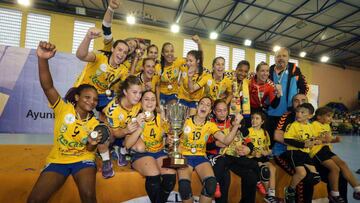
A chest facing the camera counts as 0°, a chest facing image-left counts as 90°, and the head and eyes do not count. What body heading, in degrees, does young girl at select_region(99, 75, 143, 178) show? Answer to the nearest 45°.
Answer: approximately 315°

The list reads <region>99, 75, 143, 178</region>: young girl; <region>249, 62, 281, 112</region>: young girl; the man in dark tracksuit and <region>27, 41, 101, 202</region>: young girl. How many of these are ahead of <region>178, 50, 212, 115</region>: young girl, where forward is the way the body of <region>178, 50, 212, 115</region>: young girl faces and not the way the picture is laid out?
2

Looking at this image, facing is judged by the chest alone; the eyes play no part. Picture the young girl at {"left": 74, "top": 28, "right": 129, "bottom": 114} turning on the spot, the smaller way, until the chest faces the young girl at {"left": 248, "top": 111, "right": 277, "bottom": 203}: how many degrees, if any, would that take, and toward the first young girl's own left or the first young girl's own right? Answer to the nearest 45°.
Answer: approximately 45° to the first young girl's own left

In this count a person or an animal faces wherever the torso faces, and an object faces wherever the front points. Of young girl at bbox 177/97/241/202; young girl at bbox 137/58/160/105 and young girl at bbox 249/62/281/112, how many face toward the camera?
3

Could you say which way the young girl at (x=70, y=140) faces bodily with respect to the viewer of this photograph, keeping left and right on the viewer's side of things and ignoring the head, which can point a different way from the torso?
facing the viewer

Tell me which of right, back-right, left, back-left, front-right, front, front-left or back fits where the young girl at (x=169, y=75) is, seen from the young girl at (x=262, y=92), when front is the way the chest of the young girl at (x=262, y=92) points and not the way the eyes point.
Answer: right

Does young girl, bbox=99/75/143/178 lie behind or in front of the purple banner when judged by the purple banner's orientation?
in front

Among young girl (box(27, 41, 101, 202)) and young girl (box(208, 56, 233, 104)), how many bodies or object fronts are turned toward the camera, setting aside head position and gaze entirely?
2

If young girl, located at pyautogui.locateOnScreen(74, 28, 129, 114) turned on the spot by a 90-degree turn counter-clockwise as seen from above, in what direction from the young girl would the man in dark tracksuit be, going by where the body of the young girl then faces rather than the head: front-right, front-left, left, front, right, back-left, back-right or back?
front-right

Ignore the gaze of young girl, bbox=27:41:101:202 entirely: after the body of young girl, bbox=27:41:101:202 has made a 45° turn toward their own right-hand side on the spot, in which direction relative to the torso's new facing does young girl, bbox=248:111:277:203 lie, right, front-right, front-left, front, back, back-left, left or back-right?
back-left

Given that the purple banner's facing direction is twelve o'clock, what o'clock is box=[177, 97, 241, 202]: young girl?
The young girl is roughly at 11 o'clock from the purple banner.

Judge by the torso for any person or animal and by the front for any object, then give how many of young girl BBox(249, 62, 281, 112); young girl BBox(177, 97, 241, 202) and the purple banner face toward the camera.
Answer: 3

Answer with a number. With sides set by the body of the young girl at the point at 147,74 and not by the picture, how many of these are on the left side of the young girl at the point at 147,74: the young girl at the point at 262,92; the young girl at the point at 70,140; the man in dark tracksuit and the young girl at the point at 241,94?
3

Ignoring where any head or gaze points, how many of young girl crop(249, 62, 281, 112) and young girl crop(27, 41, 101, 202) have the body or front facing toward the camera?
2
